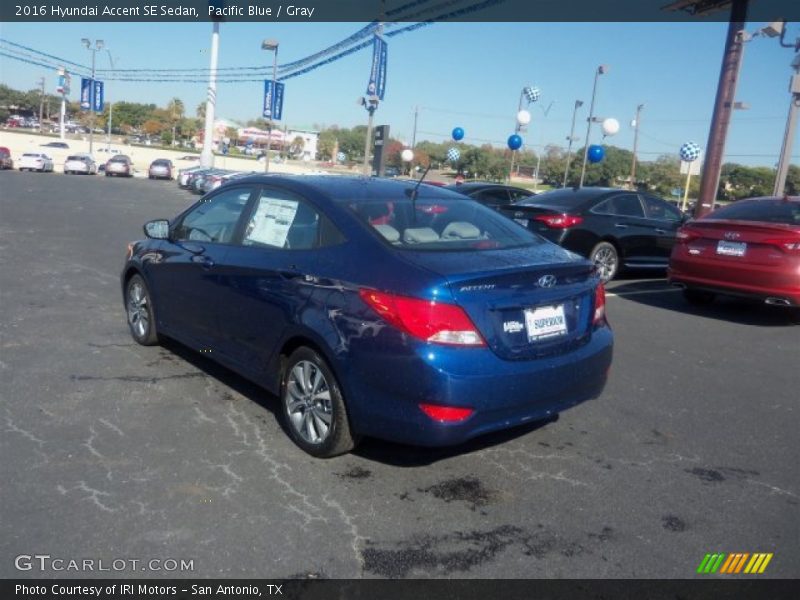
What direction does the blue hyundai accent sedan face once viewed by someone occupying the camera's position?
facing away from the viewer and to the left of the viewer

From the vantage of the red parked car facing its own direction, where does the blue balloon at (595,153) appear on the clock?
The blue balloon is roughly at 10 o'clock from the red parked car.

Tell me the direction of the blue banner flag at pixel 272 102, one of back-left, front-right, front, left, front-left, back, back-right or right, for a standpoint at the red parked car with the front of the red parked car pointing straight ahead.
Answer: left

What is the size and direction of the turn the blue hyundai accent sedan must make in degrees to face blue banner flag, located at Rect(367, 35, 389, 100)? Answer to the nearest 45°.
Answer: approximately 45° to its right

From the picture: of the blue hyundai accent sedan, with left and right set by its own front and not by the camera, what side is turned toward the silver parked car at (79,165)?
front

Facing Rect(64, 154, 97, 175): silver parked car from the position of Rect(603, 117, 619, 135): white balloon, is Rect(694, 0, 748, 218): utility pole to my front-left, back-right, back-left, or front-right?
back-left

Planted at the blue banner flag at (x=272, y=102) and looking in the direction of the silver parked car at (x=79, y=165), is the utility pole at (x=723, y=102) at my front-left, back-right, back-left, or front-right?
back-left

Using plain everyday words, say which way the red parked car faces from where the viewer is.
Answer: facing away from the viewer and to the right of the viewer

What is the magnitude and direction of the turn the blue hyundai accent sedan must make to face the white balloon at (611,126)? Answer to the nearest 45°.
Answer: approximately 45° to its right

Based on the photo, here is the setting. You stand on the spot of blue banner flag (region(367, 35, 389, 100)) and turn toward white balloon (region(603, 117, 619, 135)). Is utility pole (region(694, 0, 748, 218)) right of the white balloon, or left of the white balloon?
right

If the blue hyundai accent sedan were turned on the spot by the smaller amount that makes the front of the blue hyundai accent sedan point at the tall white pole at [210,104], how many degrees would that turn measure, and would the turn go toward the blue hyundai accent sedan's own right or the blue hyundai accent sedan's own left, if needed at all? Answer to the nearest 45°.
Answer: approximately 45° to the blue hyundai accent sedan's own right

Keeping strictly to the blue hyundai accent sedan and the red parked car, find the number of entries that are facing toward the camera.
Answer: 0

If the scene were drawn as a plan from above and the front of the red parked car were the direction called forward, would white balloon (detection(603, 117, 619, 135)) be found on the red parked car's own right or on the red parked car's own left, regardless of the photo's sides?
on the red parked car's own left
